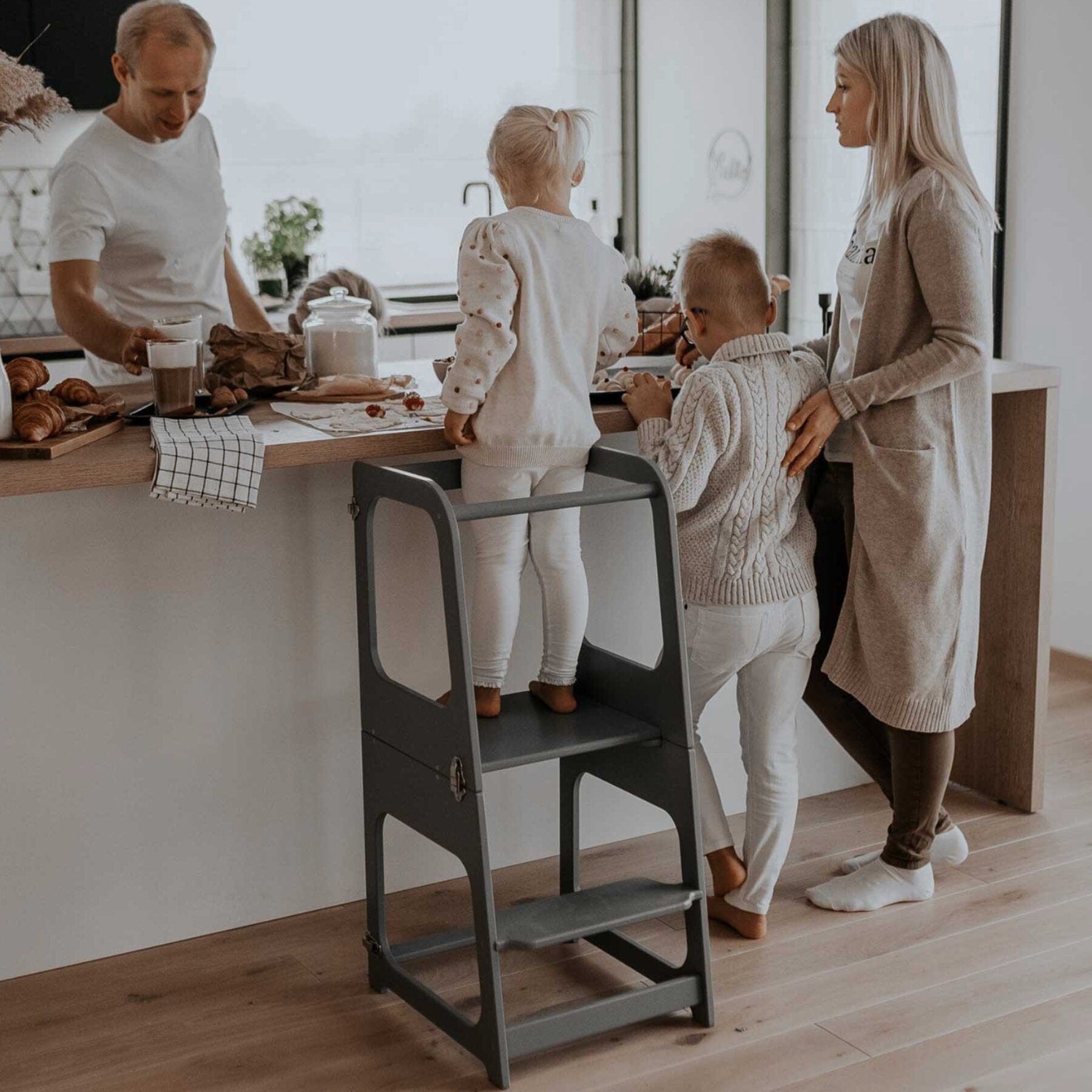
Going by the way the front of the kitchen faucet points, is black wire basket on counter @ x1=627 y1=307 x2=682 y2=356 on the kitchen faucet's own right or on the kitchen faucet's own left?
on the kitchen faucet's own left

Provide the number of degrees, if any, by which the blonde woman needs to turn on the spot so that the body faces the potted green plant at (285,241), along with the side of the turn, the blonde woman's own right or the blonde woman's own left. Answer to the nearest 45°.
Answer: approximately 45° to the blonde woman's own right

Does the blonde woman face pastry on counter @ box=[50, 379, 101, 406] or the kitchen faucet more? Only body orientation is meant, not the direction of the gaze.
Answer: the pastry on counter

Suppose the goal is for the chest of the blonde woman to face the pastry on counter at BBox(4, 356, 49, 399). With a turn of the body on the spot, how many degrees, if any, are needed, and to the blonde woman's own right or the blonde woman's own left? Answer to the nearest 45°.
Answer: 0° — they already face it

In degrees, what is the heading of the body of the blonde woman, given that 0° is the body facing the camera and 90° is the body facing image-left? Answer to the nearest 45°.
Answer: approximately 90°

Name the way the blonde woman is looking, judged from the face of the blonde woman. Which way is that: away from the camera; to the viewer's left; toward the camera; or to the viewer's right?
to the viewer's left

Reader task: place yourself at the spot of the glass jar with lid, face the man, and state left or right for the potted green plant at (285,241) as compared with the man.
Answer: right

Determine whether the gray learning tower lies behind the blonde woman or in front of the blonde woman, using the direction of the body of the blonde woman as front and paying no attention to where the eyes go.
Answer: in front

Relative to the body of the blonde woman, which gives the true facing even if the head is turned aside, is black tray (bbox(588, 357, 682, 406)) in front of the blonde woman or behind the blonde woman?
in front

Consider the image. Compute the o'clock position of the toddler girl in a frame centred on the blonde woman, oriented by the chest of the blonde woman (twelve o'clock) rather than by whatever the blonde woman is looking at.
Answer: The toddler girl is roughly at 11 o'clock from the blonde woman.

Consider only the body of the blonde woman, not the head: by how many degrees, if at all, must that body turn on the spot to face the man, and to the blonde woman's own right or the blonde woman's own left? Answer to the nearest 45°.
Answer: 0° — they already face them
